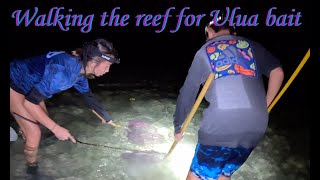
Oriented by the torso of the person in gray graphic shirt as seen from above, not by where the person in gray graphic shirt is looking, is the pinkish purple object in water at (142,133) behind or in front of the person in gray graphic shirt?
in front

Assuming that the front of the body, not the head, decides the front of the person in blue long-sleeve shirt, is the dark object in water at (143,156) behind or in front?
in front

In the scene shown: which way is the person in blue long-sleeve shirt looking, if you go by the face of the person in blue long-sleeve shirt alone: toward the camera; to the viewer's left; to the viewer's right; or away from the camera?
to the viewer's right

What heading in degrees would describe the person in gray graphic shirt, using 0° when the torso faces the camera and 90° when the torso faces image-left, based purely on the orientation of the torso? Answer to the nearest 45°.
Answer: approximately 180°

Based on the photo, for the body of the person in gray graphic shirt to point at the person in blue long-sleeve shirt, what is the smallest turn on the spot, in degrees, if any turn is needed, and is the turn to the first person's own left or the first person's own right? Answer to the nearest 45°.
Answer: approximately 90° to the first person's own left

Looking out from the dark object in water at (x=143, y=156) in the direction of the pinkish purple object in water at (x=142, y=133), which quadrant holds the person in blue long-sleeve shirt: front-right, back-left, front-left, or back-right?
back-left

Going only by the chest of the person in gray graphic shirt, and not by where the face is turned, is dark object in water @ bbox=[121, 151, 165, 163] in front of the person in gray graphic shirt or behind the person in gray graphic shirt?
in front

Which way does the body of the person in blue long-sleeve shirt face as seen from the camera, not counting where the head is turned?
to the viewer's right

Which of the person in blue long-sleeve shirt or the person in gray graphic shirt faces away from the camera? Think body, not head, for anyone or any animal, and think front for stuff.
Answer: the person in gray graphic shirt

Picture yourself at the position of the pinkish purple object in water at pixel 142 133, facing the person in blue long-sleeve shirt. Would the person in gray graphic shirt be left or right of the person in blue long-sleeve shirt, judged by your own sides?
left

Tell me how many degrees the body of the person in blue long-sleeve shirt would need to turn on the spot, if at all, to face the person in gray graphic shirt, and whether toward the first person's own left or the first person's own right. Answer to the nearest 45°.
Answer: approximately 45° to the first person's own right

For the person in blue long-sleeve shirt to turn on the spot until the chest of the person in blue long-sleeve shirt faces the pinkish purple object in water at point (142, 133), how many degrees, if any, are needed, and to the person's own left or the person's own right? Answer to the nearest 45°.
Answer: approximately 45° to the person's own left

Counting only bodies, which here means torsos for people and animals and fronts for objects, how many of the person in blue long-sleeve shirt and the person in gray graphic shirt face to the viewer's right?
1
